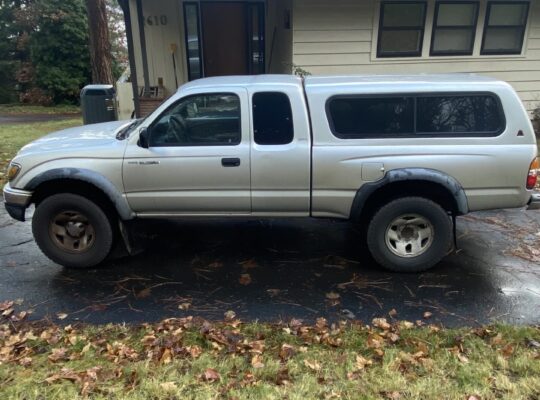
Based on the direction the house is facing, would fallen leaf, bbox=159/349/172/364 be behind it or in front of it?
in front

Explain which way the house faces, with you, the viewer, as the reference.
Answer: facing the viewer

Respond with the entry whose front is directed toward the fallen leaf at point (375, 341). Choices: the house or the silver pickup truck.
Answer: the house

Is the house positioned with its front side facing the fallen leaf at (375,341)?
yes

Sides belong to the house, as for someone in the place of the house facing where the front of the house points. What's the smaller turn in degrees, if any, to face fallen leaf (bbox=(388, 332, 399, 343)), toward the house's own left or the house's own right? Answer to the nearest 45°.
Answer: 0° — it already faces it

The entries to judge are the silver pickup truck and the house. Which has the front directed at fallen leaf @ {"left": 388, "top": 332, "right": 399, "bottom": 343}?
the house

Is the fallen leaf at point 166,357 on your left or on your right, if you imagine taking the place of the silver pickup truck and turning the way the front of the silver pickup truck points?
on your left

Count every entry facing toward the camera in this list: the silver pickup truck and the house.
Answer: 1

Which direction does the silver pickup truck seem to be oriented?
to the viewer's left

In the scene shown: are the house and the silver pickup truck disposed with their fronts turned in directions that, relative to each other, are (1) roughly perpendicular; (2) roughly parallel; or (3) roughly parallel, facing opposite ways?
roughly perpendicular

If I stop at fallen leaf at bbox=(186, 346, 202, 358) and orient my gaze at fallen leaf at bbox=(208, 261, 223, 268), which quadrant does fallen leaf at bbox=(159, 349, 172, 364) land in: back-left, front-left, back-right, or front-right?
back-left

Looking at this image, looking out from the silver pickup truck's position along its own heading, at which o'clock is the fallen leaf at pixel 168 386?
The fallen leaf is roughly at 10 o'clock from the silver pickup truck.

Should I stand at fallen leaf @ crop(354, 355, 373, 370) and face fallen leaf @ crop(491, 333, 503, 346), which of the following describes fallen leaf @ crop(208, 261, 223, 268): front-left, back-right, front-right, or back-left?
back-left

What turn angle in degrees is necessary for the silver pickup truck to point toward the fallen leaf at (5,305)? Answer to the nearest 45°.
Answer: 0° — it already faces it

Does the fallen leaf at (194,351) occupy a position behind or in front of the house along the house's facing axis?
in front
